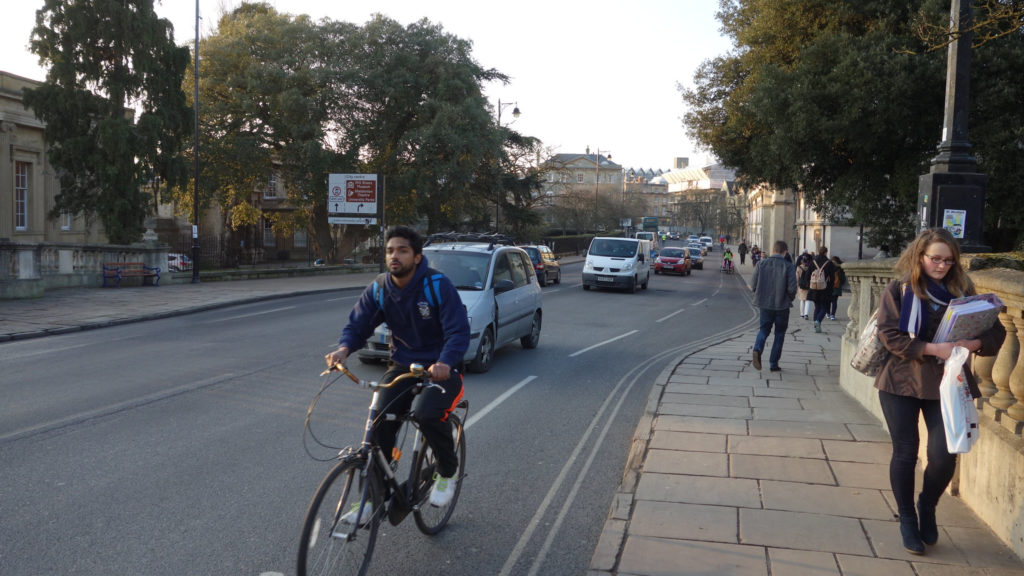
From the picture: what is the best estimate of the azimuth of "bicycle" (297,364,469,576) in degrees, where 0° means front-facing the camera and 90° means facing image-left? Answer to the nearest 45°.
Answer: approximately 45°

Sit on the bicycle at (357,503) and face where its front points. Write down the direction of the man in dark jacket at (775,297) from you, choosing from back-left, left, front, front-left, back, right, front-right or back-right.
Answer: back

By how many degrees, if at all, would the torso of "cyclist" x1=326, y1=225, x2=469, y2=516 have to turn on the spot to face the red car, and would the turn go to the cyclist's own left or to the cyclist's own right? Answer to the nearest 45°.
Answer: approximately 135° to the cyclist's own right

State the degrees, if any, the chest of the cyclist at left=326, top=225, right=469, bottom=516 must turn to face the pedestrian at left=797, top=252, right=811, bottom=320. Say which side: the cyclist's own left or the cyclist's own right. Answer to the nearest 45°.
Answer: approximately 180°

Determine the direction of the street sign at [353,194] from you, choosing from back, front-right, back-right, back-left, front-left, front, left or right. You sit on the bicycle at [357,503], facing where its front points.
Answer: back-right

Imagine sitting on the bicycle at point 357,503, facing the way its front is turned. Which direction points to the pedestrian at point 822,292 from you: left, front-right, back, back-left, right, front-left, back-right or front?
back

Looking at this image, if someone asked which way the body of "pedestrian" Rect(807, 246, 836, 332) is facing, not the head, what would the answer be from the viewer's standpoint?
away from the camera

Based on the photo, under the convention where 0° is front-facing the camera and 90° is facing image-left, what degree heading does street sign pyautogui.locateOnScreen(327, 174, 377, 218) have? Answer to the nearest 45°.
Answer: approximately 0°

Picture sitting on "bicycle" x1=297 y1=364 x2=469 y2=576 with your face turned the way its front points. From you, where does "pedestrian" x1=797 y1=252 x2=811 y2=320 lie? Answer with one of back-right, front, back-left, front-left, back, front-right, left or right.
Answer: back

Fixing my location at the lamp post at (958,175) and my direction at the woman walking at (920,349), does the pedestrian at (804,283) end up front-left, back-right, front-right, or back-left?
back-right

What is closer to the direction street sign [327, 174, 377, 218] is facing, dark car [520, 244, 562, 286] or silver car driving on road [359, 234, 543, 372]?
the silver car driving on road

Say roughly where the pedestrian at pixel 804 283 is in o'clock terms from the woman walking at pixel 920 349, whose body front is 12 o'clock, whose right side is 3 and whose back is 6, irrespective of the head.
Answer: The pedestrian is roughly at 7 o'clock from the woman walking.
